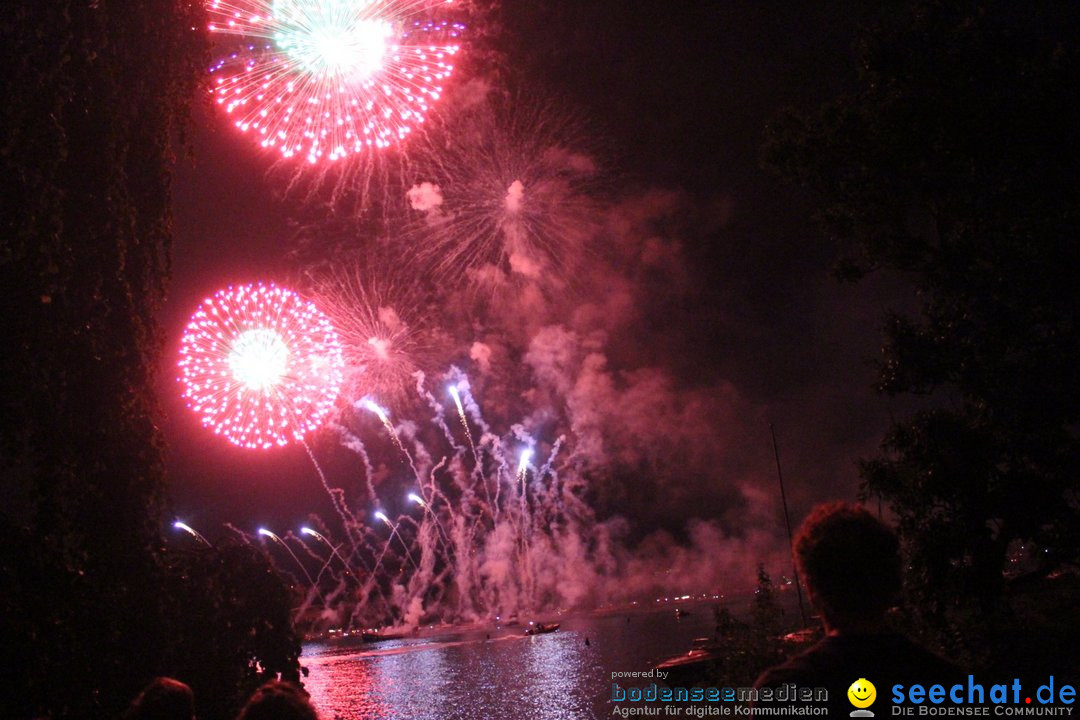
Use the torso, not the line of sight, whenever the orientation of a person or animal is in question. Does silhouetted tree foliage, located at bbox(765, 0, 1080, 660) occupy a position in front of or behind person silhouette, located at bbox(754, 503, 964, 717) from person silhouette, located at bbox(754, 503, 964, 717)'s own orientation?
in front

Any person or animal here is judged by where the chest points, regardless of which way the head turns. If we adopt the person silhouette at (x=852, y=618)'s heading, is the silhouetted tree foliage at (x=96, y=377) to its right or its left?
on its left

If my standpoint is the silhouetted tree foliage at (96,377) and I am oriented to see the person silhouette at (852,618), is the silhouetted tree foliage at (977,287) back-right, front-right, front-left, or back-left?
front-left

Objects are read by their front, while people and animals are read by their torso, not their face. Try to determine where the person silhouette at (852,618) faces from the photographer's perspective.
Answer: facing away from the viewer
